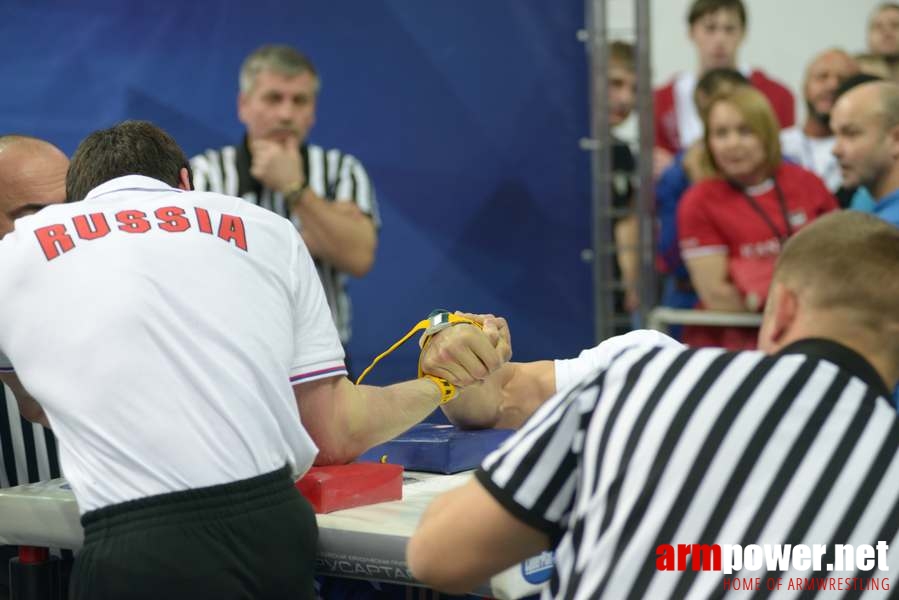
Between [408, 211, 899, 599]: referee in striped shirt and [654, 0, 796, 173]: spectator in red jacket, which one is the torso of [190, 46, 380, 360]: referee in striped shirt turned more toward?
the referee in striped shirt

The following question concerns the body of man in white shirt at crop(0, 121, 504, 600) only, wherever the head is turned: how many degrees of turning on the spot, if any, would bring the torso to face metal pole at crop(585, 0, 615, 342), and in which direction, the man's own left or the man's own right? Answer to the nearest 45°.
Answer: approximately 45° to the man's own right

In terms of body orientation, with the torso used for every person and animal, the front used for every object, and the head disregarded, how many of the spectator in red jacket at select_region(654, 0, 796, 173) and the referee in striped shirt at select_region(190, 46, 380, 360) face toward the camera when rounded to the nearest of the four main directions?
2

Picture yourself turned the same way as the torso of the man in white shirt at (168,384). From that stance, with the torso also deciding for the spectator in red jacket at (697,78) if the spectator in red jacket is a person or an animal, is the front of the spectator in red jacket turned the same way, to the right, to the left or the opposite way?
the opposite way

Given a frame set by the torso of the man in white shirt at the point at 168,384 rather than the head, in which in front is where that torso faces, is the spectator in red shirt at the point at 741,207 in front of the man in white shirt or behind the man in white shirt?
in front

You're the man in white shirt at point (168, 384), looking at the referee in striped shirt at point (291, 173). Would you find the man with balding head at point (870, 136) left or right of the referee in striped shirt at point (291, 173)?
right

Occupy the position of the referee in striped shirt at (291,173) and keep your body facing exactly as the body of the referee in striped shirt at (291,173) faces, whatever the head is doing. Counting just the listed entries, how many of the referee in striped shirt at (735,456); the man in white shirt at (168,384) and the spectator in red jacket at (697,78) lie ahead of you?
2

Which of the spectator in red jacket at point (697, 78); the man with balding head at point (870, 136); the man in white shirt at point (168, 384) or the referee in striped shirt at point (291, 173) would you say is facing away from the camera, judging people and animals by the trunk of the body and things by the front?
the man in white shirt

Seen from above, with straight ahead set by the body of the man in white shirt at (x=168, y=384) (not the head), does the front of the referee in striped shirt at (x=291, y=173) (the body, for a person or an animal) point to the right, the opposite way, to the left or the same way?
the opposite way

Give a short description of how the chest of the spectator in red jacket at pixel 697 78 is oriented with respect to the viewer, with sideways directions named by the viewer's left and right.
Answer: facing the viewer

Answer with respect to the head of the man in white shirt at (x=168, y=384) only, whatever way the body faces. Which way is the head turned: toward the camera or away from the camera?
away from the camera

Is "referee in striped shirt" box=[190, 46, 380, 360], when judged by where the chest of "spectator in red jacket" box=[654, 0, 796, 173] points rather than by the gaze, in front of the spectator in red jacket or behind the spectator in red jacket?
in front

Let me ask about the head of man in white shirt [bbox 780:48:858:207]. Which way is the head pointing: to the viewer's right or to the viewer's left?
to the viewer's left

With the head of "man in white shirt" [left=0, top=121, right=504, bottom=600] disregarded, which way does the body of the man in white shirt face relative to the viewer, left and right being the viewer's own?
facing away from the viewer

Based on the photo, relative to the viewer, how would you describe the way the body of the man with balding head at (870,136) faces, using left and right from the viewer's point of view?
facing the viewer and to the left of the viewer

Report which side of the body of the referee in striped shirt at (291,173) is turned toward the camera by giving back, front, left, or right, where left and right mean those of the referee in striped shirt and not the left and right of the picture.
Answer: front

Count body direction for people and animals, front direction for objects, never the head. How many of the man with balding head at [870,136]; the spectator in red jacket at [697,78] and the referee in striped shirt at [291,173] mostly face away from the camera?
0
